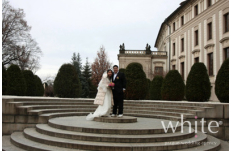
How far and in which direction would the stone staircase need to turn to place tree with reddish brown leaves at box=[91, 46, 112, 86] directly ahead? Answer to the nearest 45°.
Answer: approximately 180°

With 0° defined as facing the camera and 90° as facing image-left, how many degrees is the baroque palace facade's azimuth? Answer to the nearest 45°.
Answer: approximately 45°

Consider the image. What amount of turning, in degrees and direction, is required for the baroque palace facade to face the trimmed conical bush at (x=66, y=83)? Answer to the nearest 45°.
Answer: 0° — it already faces it

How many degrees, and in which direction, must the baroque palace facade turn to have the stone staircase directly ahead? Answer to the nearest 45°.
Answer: approximately 45° to its left

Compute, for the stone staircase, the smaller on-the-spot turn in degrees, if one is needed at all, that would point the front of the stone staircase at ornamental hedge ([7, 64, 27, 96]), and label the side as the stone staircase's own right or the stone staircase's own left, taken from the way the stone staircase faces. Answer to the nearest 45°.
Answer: approximately 135° to the stone staircase's own right

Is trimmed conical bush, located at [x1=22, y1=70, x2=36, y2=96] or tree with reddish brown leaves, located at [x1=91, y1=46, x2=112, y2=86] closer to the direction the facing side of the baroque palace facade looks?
the trimmed conical bush

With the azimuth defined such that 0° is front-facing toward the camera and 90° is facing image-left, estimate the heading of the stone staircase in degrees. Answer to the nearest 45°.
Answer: approximately 0°

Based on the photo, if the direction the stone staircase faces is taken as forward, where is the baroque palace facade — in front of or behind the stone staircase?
behind

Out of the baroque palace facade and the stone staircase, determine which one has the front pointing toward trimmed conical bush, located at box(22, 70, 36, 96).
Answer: the baroque palace facade
